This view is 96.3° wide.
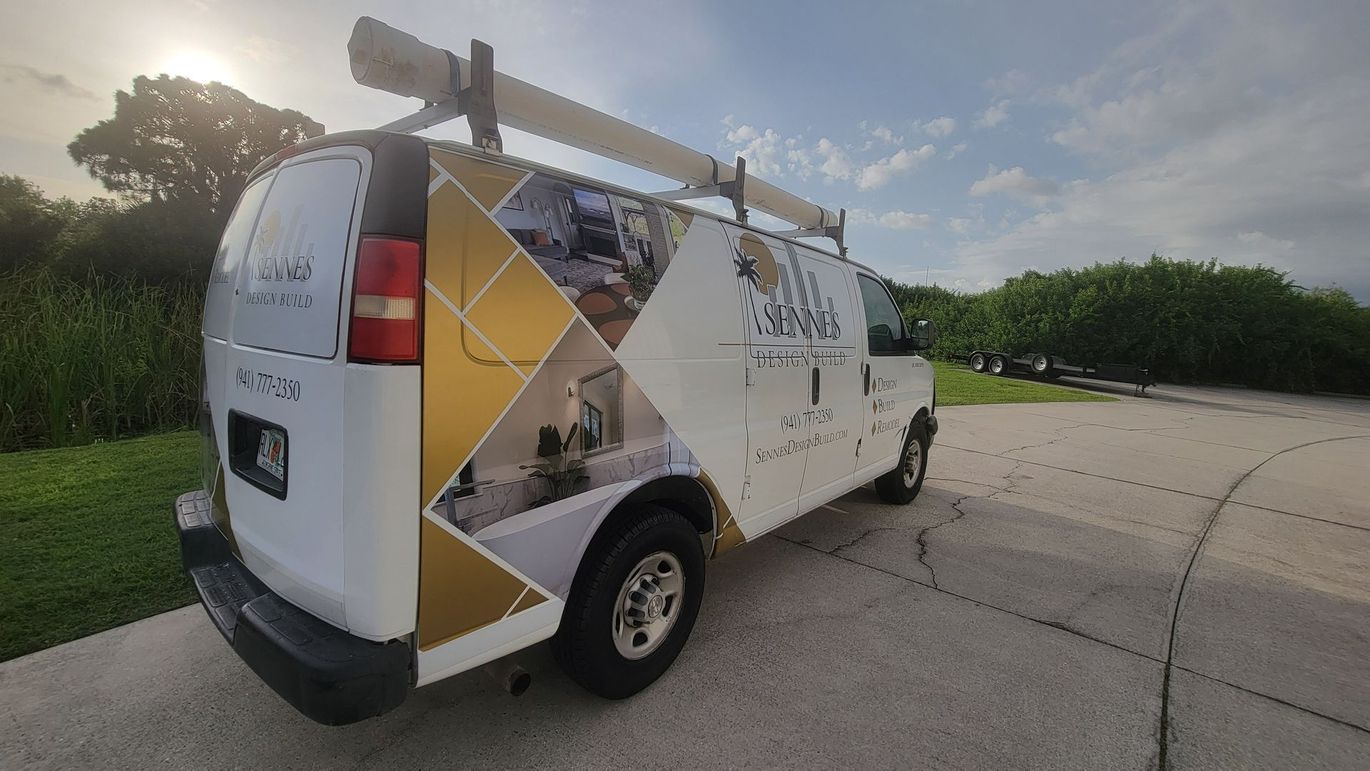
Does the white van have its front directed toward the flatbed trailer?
yes

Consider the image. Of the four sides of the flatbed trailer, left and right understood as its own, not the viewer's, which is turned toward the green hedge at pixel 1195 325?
left

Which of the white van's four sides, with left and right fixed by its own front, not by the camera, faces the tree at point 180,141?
left

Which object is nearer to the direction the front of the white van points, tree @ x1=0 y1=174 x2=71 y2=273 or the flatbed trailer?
the flatbed trailer

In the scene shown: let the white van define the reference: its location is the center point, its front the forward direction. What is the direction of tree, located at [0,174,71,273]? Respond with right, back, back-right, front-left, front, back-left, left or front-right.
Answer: left

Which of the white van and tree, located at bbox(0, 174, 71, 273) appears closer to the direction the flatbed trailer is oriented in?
the white van

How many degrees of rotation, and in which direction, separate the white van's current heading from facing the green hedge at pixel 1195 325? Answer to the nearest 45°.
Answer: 0° — it already faces it

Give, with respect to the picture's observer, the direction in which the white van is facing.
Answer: facing away from the viewer and to the right of the viewer
